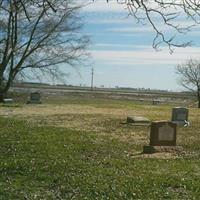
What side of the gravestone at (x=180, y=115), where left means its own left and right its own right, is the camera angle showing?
front

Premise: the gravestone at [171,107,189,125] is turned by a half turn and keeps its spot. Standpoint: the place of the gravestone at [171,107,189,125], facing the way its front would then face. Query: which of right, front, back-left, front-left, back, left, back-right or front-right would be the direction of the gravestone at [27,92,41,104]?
front-left

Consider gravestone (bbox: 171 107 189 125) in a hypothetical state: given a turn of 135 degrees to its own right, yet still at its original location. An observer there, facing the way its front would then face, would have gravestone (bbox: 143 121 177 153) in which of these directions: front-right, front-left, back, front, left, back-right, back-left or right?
back-left
